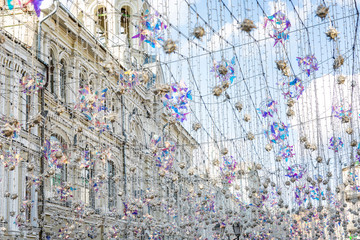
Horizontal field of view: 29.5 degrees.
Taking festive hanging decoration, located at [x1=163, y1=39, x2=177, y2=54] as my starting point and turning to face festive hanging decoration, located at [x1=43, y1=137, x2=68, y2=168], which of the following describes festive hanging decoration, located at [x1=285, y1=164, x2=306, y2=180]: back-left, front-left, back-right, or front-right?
front-right

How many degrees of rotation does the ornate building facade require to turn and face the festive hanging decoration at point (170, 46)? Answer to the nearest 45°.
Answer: approximately 45° to its right

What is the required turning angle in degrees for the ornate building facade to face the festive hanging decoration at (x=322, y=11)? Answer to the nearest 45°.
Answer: approximately 45° to its right

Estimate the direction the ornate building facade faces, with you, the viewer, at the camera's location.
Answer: facing the viewer and to the right of the viewer

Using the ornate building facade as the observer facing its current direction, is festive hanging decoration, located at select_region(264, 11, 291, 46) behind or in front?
in front

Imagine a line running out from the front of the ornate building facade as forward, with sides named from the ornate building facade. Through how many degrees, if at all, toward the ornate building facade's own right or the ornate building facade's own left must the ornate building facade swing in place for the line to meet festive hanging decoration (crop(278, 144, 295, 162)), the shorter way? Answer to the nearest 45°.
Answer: approximately 45° to the ornate building facade's own left

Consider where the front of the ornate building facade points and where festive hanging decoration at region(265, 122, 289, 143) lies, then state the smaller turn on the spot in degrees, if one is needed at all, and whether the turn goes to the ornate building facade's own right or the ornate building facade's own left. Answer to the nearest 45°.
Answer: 0° — it already faces it

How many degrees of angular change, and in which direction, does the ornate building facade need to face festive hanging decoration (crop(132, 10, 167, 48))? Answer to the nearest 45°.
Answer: approximately 45° to its right
